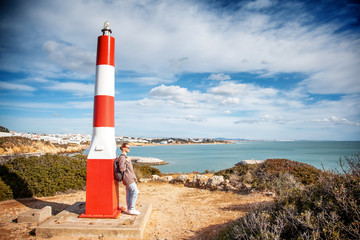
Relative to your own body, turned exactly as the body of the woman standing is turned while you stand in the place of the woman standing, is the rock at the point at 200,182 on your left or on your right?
on your left

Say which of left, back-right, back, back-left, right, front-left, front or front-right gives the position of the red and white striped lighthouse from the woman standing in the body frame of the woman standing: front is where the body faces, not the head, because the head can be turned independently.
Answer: back

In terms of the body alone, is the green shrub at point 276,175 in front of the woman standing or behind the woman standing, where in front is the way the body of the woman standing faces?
in front

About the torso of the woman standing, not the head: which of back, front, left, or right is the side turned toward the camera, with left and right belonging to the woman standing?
right

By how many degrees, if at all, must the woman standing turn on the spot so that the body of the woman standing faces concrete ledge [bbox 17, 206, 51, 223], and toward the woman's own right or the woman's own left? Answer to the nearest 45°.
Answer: approximately 180°

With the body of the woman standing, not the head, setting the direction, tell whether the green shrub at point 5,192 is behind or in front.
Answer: behind

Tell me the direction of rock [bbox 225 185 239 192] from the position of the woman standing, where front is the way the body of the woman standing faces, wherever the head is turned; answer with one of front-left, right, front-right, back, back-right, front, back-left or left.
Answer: front-left

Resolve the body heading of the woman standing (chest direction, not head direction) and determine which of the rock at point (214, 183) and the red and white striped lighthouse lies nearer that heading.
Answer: the rock

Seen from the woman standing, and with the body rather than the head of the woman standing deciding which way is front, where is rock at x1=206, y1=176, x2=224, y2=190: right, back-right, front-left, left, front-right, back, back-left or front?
front-left
